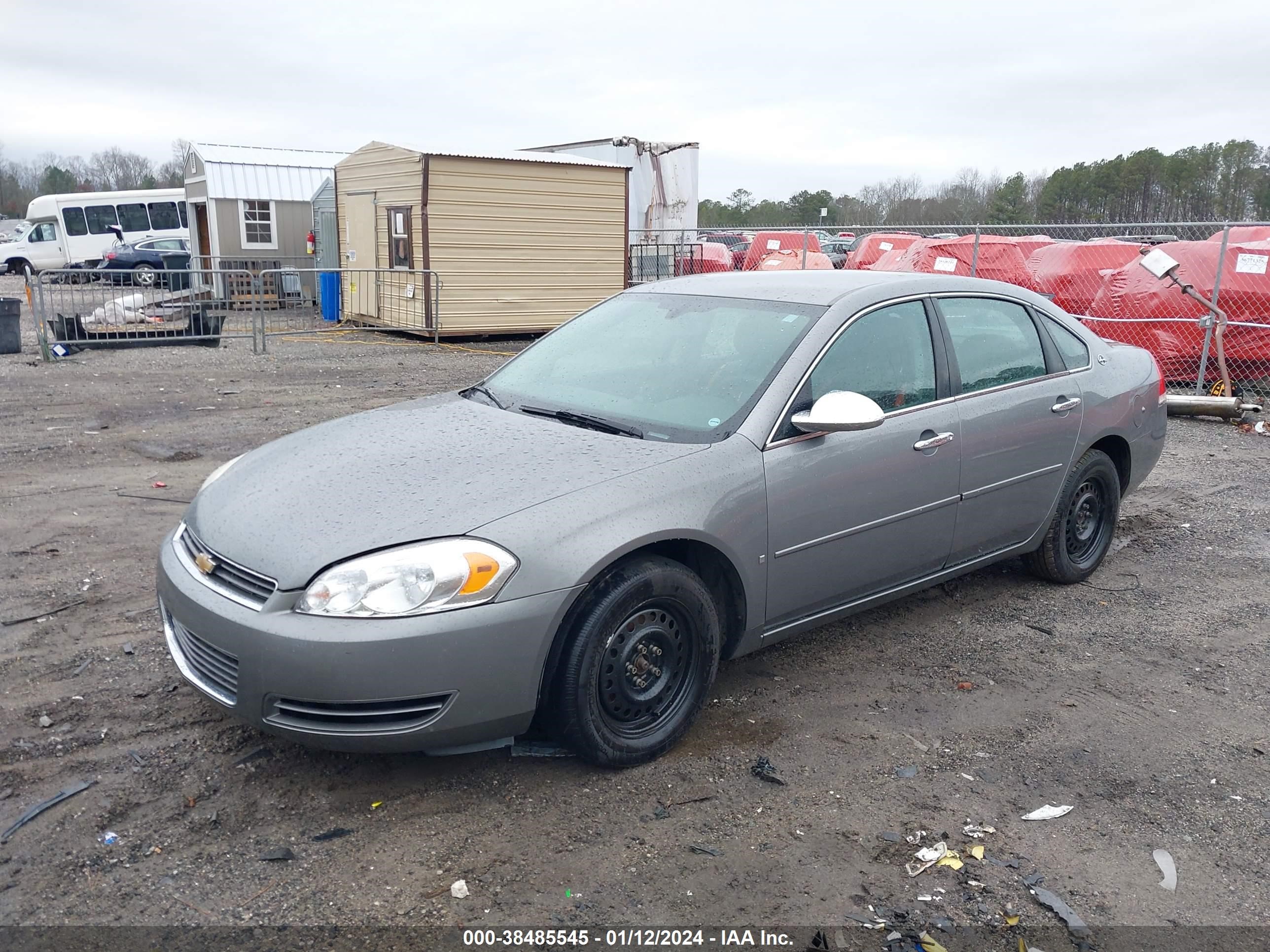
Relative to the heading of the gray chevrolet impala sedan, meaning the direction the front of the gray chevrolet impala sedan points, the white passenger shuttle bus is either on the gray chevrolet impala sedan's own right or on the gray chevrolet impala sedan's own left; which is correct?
on the gray chevrolet impala sedan's own right

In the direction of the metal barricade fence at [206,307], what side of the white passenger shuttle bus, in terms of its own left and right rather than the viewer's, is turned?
left

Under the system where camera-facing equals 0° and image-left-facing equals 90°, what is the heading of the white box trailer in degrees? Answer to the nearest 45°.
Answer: approximately 315°

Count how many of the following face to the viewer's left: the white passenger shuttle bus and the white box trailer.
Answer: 1

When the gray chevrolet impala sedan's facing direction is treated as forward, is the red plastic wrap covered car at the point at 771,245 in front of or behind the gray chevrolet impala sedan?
behind

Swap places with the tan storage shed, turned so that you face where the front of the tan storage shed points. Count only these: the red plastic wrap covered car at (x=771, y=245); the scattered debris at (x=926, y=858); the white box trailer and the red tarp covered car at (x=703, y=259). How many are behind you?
3

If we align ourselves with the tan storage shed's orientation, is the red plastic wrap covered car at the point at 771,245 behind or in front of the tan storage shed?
behind

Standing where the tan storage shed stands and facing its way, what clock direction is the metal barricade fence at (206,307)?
The metal barricade fence is roughly at 1 o'clock from the tan storage shed.

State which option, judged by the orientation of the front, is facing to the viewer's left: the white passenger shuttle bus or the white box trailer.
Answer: the white passenger shuttle bus

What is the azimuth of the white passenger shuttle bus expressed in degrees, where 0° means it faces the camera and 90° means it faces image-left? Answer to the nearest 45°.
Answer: approximately 90°

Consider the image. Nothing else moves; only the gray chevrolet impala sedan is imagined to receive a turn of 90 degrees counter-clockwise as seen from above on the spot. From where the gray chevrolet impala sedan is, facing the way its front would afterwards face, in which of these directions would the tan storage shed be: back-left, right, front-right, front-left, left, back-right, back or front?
back-left
